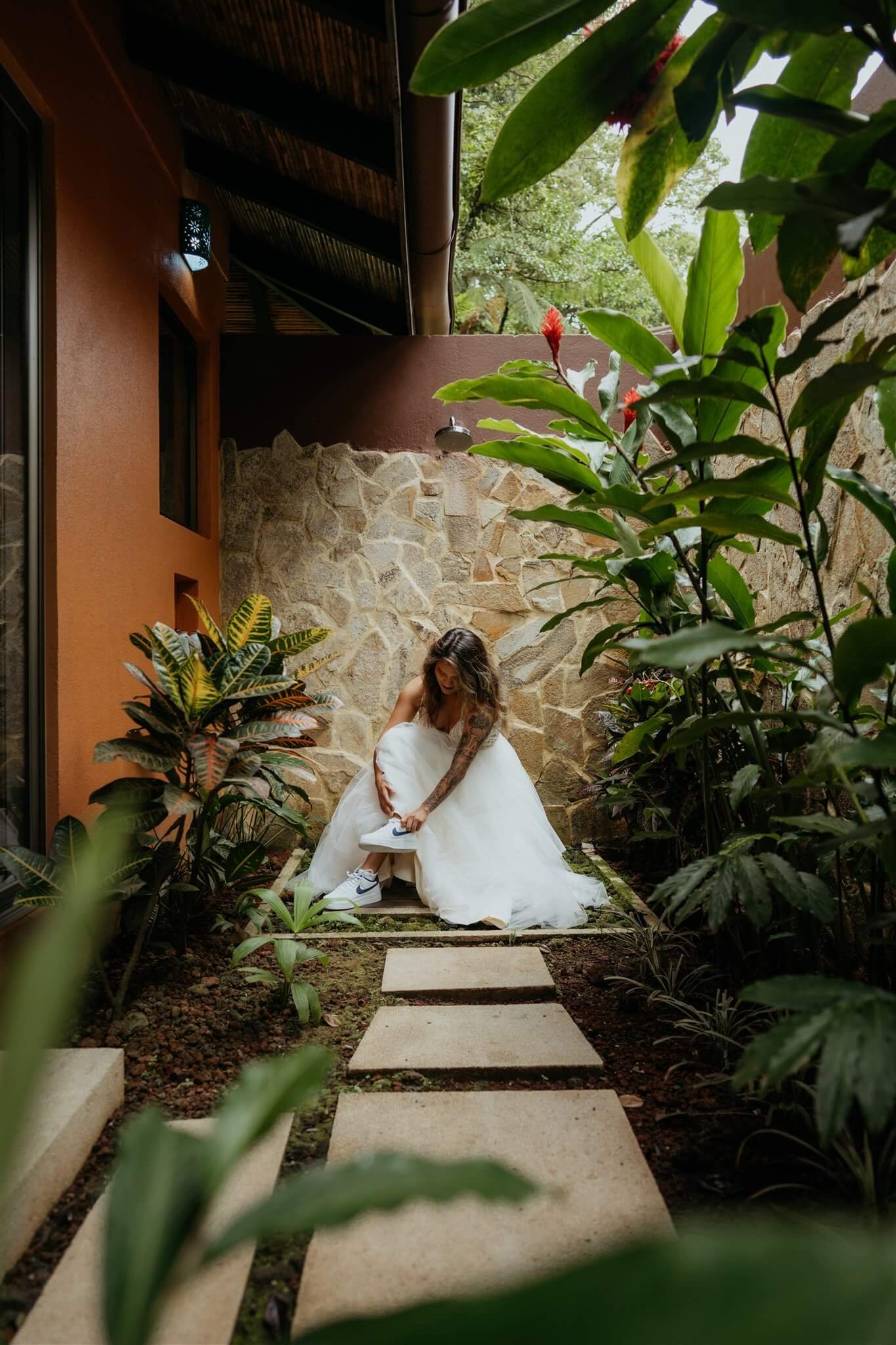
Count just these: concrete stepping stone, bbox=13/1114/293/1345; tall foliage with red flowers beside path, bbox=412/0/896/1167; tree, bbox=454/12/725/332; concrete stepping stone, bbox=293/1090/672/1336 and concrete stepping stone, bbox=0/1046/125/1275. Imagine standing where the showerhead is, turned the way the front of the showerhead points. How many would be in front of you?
4

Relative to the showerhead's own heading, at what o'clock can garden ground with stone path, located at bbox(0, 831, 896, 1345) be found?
The garden ground with stone path is roughly at 12 o'clock from the showerhead.

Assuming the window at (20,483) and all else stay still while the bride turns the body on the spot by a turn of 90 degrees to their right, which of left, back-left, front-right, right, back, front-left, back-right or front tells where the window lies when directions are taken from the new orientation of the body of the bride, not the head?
left

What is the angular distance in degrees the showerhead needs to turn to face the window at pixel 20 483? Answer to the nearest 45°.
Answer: approximately 45° to its right

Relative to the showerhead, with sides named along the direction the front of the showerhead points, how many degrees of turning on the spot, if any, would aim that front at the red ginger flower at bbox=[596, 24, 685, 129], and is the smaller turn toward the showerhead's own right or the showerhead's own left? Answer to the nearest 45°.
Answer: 0° — it already faces it

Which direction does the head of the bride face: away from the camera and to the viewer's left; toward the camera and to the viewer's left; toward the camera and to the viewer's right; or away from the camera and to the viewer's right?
toward the camera and to the viewer's left

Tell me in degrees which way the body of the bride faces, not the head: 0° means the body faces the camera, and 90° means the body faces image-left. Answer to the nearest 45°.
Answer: approximately 45°

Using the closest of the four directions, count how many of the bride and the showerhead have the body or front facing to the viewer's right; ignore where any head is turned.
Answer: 0

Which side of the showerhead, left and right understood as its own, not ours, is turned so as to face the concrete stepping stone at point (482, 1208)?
front

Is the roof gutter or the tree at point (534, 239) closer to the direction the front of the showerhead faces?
the roof gutter

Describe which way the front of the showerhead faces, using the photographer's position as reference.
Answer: facing the viewer

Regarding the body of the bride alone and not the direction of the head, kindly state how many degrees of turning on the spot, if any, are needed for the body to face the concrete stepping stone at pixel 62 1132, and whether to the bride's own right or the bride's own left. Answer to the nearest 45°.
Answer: approximately 45° to the bride's own left

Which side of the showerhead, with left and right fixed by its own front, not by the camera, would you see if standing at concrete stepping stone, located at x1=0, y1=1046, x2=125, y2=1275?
front
